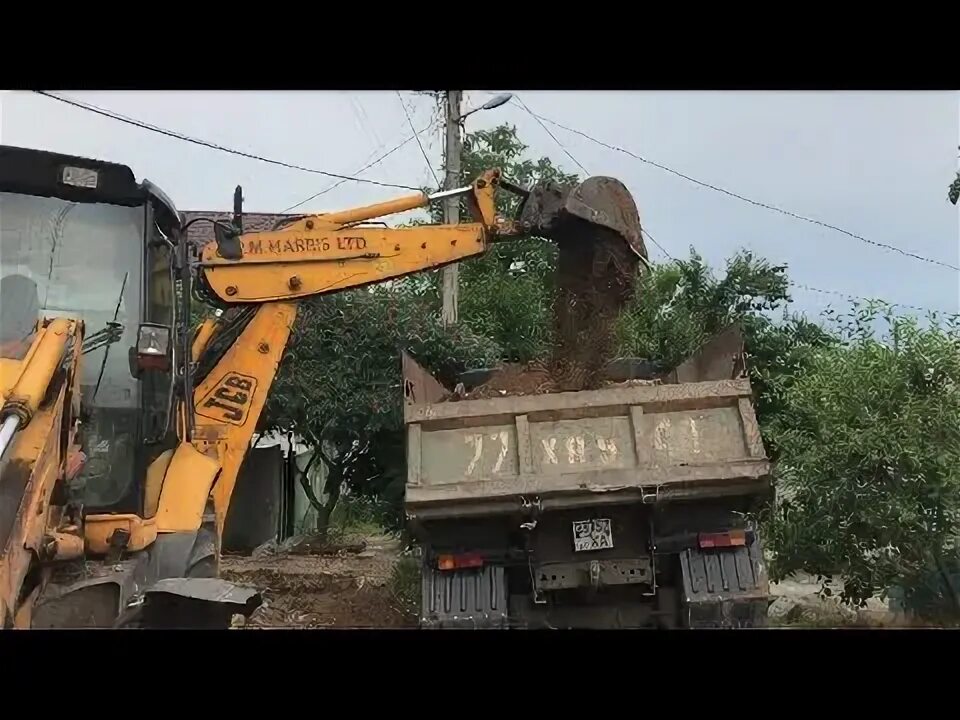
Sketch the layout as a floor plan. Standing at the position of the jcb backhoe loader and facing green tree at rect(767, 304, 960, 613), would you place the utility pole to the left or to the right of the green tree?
left

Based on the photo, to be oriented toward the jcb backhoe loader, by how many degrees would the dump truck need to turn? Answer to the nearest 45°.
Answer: approximately 90° to its left

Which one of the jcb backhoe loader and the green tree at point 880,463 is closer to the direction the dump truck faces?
the green tree

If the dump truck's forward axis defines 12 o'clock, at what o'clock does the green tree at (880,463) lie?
The green tree is roughly at 2 o'clock from the dump truck.

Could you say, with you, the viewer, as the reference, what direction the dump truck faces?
facing away from the viewer
